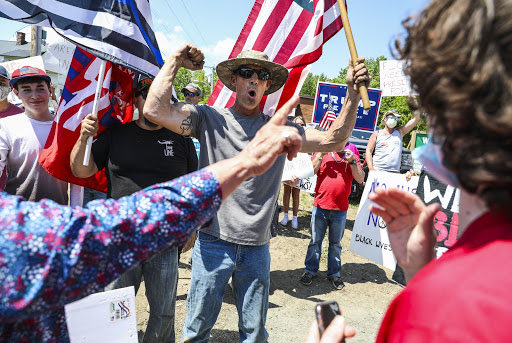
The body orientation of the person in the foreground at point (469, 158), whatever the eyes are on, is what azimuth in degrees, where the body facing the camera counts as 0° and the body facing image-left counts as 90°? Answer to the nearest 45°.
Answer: approximately 135°

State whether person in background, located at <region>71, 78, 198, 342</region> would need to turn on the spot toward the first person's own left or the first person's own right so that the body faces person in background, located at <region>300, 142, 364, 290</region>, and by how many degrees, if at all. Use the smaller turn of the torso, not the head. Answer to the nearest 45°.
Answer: approximately 135° to the first person's own left

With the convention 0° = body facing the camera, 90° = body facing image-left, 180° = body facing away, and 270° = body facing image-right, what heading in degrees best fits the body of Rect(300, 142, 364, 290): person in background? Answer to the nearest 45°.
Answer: approximately 0°

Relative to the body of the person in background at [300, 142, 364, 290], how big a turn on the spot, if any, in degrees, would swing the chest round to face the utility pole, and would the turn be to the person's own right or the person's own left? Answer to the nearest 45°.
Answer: approximately 90° to the person's own right

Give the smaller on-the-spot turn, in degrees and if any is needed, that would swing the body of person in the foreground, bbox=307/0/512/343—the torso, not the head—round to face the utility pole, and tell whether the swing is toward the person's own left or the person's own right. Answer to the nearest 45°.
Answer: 0° — they already face it

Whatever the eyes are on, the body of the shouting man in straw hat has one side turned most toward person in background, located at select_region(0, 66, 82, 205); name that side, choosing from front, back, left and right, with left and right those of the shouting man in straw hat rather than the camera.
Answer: right

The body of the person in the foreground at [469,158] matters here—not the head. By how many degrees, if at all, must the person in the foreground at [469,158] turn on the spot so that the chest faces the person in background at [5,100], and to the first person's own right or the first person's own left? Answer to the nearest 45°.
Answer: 0° — they already face them

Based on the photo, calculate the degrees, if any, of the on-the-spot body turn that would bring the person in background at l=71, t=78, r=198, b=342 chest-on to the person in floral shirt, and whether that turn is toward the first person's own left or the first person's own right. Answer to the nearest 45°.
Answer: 0° — they already face them

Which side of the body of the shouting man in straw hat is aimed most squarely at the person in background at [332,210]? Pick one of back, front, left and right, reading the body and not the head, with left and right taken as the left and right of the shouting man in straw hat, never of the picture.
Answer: back
